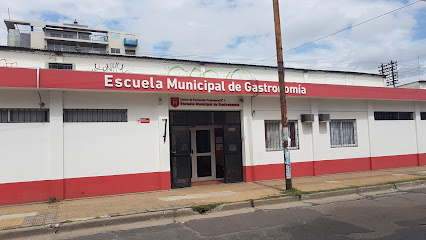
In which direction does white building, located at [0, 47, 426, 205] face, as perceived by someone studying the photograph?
facing the viewer and to the right of the viewer

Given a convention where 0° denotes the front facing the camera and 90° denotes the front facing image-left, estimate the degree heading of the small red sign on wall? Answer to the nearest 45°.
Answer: approximately 0°

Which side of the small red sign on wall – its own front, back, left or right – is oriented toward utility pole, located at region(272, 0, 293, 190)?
left
